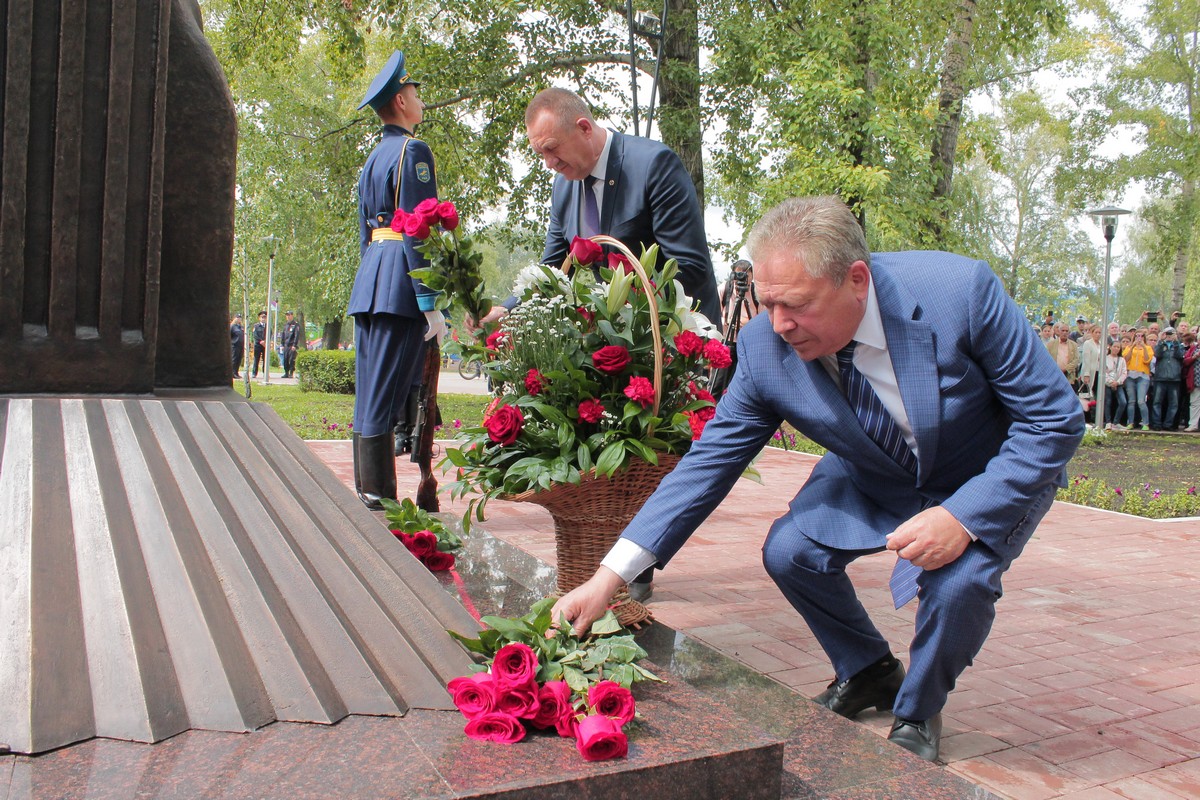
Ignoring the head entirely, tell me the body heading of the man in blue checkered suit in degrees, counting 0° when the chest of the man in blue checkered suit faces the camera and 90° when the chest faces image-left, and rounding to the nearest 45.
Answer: approximately 45°

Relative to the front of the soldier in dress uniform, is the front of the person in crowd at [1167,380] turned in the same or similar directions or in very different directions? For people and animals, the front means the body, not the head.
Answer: very different directions

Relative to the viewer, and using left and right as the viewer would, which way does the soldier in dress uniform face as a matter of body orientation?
facing away from the viewer and to the right of the viewer

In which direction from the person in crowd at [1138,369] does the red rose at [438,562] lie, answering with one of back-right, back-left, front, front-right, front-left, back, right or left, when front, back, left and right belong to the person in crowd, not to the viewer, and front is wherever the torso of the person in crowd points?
front

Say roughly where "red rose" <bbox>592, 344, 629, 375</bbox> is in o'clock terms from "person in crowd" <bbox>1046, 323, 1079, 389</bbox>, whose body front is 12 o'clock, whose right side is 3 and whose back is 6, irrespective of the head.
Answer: The red rose is roughly at 12 o'clock from the person in crowd.

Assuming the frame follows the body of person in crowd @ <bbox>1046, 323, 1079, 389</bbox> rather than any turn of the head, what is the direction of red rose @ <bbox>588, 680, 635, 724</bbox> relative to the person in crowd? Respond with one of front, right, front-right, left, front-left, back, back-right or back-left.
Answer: front

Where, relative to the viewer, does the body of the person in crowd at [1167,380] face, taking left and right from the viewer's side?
facing the viewer

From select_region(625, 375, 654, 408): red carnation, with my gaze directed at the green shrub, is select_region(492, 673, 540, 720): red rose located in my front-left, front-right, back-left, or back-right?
back-left

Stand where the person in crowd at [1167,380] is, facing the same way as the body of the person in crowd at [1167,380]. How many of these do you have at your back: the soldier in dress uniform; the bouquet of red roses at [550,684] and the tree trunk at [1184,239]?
1

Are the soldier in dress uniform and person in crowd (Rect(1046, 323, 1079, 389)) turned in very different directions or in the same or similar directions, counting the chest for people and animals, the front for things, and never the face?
very different directions

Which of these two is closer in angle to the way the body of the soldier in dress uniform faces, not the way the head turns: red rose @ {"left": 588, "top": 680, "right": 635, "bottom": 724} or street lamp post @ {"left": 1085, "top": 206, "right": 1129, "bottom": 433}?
the street lamp post

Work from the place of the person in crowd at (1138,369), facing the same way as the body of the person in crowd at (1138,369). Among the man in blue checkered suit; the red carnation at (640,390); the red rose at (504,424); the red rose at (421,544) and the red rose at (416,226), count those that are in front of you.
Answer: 5

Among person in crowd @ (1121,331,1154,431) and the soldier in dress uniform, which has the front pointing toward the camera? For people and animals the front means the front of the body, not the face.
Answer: the person in crowd

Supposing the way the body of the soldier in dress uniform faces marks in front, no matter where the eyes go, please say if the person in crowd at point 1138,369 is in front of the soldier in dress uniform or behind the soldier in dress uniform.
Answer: in front

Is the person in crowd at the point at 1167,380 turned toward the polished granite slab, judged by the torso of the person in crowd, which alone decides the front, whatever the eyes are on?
yes

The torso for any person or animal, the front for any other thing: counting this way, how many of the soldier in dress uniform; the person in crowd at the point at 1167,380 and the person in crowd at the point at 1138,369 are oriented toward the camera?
2

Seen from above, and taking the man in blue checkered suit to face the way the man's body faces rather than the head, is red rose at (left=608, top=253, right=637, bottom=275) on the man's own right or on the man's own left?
on the man's own right
